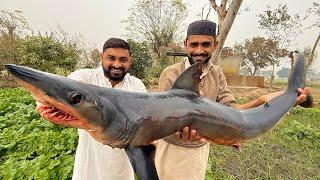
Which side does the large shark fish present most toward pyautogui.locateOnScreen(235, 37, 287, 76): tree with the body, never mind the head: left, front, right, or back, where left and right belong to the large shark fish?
right

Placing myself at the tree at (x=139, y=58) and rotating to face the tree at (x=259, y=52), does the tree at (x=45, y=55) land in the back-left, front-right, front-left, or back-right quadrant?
back-left

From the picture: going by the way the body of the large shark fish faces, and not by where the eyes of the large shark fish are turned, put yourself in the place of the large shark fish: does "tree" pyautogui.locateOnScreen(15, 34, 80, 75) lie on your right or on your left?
on your right

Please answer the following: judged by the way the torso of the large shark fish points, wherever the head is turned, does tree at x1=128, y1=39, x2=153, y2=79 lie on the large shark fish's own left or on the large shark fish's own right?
on the large shark fish's own right

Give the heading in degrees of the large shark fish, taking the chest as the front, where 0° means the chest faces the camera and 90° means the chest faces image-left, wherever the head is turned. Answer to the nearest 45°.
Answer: approximately 90°
